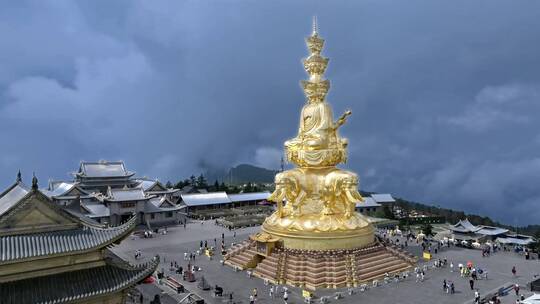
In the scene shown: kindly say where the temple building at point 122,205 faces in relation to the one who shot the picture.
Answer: facing the viewer and to the right of the viewer

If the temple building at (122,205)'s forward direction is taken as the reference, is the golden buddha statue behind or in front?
in front

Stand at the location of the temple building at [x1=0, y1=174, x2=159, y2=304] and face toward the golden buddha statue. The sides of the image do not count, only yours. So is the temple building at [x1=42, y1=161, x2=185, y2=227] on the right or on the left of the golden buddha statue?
left

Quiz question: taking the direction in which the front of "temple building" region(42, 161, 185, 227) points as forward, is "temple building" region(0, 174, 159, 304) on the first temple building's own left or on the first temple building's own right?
on the first temple building's own right

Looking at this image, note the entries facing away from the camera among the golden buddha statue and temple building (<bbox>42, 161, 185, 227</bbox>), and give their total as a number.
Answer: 0
